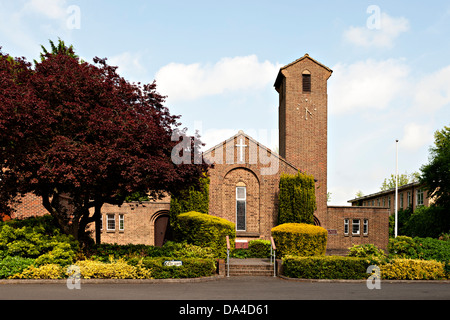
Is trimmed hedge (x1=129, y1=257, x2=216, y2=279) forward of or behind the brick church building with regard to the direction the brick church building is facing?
forward

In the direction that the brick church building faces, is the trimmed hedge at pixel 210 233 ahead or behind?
ahead

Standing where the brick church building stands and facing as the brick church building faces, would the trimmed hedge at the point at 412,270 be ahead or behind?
ahead

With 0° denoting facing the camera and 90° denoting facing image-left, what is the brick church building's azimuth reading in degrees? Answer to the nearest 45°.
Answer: approximately 0°

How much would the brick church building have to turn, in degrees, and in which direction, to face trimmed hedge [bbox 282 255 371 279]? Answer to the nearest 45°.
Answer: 0° — it already faces it
